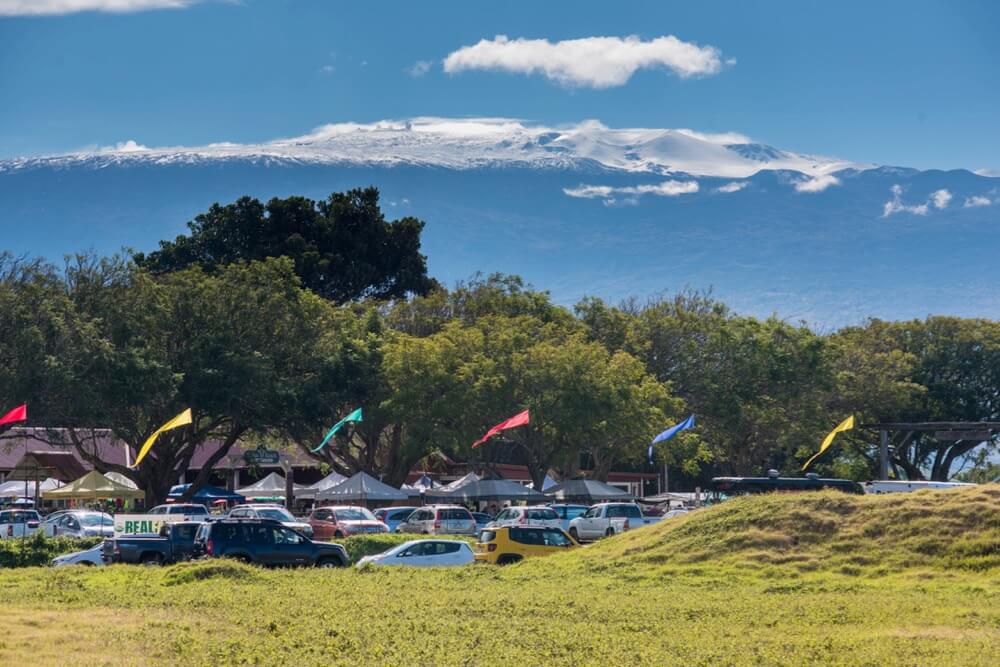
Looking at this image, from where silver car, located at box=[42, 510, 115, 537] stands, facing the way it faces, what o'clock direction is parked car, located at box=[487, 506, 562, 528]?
The parked car is roughly at 6 o'clock from the silver car.

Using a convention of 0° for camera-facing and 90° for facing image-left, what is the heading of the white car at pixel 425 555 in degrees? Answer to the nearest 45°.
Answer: approximately 90°

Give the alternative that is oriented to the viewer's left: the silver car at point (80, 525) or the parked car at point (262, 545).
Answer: the silver car

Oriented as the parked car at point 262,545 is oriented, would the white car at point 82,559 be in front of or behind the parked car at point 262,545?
behind

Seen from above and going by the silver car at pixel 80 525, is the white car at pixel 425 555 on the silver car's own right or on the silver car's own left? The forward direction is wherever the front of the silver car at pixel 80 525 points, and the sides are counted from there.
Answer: on the silver car's own left

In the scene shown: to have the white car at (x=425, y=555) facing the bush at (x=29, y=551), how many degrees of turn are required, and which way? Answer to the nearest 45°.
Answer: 0° — it already faces it

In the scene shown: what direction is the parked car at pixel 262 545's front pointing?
to the viewer's right

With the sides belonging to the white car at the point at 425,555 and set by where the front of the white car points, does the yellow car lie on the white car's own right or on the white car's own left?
on the white car's own right

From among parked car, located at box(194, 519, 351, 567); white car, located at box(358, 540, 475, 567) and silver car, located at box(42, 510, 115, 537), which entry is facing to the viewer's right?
the parked car

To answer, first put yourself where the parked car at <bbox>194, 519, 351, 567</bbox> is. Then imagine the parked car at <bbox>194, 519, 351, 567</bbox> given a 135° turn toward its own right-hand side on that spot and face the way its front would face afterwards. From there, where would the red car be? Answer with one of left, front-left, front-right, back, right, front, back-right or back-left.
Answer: back-right

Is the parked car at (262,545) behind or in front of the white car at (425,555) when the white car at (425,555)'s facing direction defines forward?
in front
